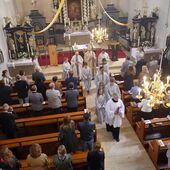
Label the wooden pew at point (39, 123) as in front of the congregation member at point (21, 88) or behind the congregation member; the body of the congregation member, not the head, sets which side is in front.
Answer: behind

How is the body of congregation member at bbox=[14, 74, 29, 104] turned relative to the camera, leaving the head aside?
away from the camera

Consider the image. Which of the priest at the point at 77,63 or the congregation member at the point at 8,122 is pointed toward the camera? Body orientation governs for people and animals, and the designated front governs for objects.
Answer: the priest

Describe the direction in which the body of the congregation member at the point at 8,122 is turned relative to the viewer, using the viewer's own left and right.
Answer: facing away from the viewer and to the right of the viewer

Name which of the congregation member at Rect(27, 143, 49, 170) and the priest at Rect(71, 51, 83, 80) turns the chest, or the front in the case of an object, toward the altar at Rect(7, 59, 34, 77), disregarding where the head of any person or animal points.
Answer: the congregation member

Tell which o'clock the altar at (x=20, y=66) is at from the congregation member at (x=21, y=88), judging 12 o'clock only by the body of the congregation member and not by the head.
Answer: The altar is roughly at 12 o'clock from the congregation member.

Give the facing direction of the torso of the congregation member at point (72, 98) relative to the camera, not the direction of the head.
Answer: away from the camera

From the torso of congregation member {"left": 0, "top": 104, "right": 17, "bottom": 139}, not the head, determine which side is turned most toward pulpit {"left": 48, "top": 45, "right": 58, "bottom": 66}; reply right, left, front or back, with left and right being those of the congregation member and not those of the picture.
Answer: front

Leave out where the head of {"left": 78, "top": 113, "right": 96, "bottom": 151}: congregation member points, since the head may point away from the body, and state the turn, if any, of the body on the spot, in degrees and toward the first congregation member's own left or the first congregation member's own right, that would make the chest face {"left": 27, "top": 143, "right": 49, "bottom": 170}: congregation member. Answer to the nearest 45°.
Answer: approximately 135° to the first congregation member's own left

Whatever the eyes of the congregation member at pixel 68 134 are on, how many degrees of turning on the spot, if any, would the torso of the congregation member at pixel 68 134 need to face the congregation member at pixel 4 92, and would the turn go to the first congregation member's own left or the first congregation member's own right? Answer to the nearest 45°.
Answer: approximately 45° to the first congregation member's own left

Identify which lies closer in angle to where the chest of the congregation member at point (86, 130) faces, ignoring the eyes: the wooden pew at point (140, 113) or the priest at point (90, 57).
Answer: the priest

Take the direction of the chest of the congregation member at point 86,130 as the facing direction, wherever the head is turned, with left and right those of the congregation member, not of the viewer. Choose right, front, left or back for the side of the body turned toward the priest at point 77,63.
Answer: front

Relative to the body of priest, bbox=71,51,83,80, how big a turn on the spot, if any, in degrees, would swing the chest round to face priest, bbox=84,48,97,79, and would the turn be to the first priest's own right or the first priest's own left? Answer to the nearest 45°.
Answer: approximately 135° to the first priest's own left

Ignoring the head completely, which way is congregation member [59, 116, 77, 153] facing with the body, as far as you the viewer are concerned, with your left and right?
facing away from the viewer

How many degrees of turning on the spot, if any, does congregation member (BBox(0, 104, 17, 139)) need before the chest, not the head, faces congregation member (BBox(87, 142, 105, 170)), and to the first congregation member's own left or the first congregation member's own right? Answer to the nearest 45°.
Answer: approximately 90° to the first congregation member's own right

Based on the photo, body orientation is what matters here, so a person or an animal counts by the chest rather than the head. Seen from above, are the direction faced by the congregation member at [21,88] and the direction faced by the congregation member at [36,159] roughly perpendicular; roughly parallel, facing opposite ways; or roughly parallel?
roughly parallel

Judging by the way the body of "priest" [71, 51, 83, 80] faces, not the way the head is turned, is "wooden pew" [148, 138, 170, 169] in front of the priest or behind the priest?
in front

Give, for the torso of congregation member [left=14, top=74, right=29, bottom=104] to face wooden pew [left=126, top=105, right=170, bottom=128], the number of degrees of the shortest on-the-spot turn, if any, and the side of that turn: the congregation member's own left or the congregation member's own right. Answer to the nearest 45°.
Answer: approximately 135° to the congregation member's own right

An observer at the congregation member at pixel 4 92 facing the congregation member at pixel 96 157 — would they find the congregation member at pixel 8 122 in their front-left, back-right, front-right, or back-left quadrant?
front-right

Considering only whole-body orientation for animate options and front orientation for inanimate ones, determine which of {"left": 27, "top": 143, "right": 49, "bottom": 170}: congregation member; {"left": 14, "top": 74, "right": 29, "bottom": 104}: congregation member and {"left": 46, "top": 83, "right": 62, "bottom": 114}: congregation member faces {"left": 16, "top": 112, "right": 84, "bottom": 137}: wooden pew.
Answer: {"left": 27, "top": 143, "right": 49, "bottom": 170}: congregation member

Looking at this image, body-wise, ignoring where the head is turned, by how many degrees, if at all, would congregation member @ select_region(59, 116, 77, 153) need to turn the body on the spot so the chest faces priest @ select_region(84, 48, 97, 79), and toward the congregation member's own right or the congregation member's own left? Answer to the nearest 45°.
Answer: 0° — they already face them

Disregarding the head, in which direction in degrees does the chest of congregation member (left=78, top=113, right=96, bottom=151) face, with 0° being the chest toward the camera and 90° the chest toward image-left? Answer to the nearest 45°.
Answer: approximately 180°
